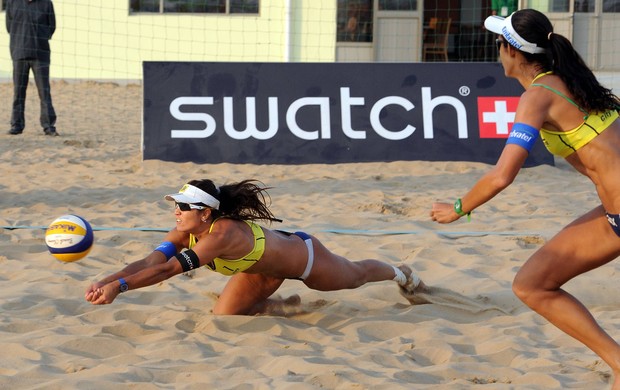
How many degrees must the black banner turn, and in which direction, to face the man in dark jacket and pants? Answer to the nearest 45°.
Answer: approximately 135° to its right

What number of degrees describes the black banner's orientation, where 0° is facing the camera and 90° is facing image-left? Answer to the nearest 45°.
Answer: approximately 0°

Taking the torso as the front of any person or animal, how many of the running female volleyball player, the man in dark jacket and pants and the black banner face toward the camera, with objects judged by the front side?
2

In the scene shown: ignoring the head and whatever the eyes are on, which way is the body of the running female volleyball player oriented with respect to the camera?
to the viewer's left

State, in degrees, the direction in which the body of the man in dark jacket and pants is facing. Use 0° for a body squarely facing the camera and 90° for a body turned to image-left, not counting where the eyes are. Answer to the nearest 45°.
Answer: approximately 0°

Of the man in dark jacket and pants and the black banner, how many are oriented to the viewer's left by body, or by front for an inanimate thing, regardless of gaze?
0

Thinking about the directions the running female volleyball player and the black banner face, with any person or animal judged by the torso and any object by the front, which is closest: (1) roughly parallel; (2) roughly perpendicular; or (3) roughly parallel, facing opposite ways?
roughly perpendicular

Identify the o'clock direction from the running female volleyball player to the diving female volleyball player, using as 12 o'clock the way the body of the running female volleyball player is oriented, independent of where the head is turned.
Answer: The diving female volleyball player is roughly at 1 o'clock from the running female volleyball player.

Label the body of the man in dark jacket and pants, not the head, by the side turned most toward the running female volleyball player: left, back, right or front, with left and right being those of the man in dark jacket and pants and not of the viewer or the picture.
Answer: front

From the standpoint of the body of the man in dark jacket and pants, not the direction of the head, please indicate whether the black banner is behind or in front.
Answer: in front

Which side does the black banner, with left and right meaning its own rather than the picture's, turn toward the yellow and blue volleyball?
front
